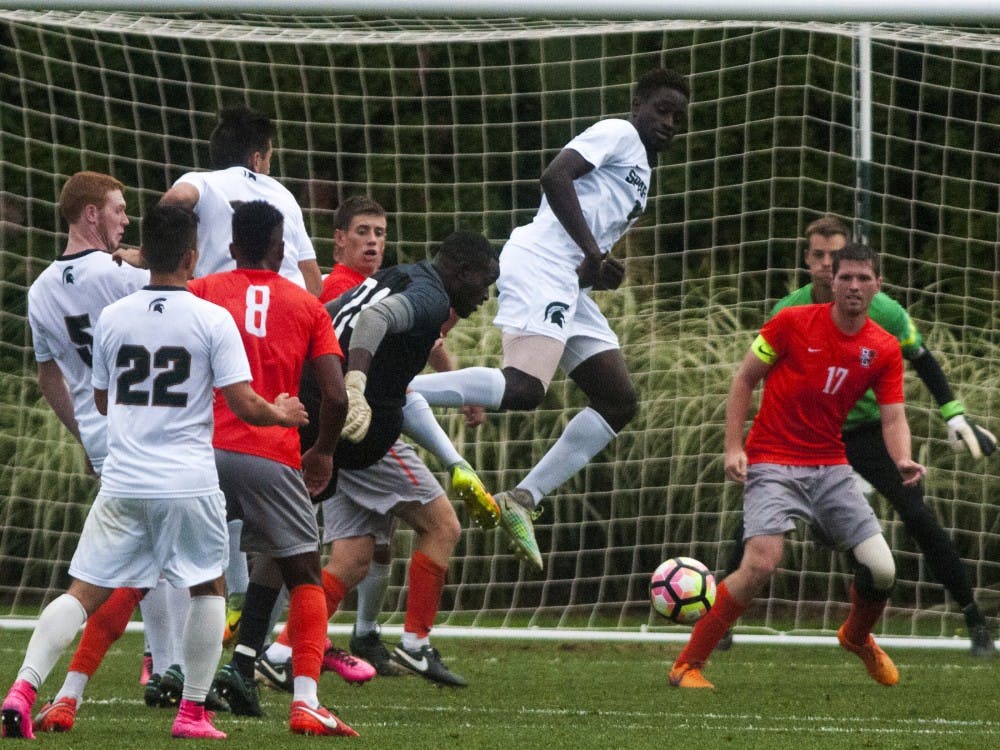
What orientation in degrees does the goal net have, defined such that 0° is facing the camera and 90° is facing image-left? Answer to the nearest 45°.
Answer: approximately 0°

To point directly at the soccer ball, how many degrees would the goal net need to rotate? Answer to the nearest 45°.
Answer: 0° — it already faces it
